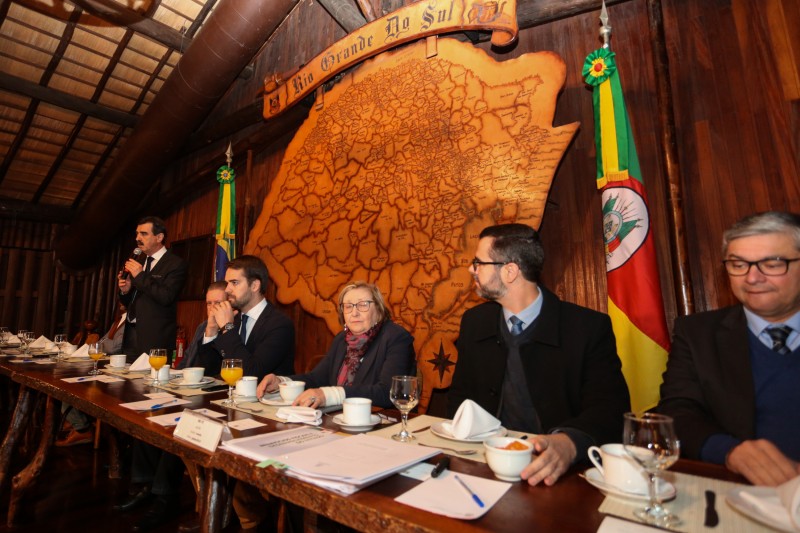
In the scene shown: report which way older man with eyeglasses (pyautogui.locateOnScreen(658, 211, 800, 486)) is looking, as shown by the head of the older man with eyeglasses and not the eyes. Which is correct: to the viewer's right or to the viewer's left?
to the viewer's left

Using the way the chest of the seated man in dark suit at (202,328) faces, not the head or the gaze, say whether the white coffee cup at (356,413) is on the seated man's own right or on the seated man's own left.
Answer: on the seated man's own left

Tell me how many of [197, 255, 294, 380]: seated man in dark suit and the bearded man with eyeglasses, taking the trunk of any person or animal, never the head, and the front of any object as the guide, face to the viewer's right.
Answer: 0

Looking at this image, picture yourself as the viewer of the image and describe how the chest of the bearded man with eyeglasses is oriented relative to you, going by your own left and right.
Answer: facing the viewer and to the left of the viewer

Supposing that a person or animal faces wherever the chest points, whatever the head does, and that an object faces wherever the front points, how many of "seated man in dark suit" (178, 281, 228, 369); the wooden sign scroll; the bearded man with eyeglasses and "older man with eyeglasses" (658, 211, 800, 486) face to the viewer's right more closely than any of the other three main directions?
0

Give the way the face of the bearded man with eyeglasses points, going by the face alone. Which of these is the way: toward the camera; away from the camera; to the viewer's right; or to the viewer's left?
to the viewer's left

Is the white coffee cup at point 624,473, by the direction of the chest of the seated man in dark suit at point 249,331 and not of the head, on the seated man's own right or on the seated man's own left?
on the seated man's own left

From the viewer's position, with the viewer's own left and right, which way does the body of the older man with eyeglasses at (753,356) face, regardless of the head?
facing the viewer

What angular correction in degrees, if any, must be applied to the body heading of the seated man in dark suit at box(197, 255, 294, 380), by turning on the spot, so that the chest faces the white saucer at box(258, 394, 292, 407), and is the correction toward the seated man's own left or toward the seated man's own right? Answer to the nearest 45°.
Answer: approximately 45° to the seated man's own left

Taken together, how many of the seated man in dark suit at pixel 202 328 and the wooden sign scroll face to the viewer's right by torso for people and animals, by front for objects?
0

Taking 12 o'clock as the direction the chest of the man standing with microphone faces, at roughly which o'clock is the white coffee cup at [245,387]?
The white coffee cup is roughly at 10 o'clock from the man standing with microphone.

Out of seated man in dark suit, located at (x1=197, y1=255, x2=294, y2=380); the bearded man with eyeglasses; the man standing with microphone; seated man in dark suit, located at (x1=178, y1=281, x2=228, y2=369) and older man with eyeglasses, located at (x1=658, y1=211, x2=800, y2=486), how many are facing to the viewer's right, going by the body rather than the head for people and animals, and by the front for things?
0

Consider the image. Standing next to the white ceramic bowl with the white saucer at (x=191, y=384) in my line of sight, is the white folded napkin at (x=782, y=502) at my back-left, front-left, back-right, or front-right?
back-right
